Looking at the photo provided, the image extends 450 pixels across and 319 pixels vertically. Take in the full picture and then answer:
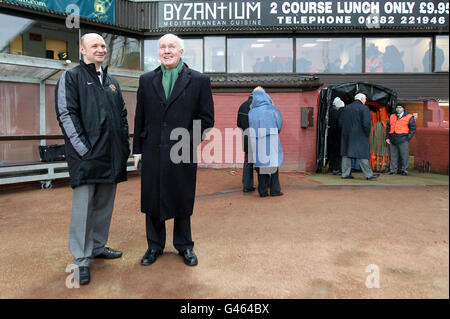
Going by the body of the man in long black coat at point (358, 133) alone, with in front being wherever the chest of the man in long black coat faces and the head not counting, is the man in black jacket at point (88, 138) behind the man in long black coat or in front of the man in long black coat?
behind

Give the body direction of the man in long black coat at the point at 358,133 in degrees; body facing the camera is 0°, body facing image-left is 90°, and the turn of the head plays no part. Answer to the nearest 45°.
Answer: approximately 225°

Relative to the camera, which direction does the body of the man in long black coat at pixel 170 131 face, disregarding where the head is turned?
toward the camera

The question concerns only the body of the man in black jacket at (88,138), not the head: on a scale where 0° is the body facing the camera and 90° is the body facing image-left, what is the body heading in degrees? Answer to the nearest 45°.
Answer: approximately 315°

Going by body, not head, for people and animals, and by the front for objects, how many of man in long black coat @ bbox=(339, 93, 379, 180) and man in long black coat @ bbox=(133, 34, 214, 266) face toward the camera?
1

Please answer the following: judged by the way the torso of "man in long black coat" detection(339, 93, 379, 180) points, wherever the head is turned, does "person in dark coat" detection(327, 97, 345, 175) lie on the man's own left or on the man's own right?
on the man's own left

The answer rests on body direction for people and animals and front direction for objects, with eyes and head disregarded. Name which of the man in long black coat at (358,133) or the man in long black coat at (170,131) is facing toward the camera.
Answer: the man in long black coat at (170,131)

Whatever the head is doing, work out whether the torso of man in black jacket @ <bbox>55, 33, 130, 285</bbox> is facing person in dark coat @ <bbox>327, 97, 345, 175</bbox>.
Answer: no

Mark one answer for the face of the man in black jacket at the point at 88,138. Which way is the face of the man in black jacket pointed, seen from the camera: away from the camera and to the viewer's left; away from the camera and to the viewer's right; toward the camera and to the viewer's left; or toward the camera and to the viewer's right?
toward the camera and to the viewer's right

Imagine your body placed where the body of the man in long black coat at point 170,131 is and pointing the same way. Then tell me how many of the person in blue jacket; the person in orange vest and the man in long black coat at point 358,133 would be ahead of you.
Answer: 0

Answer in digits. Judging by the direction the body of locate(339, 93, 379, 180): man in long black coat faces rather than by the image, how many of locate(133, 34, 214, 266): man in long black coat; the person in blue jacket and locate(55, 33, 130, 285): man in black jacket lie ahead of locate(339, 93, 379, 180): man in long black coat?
0
